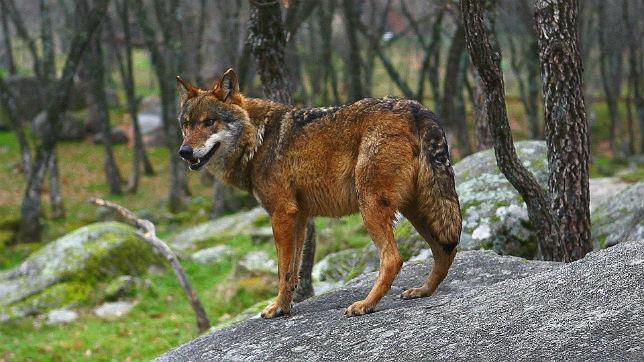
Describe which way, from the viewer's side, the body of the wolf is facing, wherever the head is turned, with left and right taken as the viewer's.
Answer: facing to the left of the viewer

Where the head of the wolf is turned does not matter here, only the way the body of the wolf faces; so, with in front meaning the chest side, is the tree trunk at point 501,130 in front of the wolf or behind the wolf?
behind

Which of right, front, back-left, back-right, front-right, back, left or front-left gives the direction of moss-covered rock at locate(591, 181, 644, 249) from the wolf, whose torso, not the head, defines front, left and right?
back-right

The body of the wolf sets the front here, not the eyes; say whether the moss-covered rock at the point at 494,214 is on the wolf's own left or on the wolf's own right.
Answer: on the wolf's own right

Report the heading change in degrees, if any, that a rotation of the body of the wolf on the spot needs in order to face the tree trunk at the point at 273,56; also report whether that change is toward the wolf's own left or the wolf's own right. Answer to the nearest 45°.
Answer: approximately 90° to the wolf's own right

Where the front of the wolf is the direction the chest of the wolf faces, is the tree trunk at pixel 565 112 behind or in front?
behind

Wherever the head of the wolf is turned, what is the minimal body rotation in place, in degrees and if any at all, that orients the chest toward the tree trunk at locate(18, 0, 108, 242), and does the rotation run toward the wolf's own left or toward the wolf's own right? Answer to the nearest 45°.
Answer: approximately 45° to the wolf's own right

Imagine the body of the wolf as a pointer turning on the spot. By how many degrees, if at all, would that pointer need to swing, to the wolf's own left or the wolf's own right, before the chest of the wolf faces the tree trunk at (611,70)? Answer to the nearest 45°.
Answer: approximately 135° to the wolf's own right

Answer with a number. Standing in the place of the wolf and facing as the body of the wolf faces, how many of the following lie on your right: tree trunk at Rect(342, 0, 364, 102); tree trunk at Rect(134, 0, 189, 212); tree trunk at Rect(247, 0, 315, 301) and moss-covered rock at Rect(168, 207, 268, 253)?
4

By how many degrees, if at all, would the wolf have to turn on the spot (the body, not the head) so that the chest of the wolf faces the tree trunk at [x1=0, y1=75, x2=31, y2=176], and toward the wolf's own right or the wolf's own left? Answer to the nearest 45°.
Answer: approximately 45° to the wolf's own right
